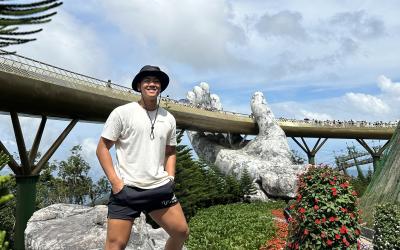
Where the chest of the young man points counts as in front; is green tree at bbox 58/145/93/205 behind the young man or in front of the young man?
behind

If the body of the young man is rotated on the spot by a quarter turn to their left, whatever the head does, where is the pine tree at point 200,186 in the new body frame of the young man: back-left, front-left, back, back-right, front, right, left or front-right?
front-left

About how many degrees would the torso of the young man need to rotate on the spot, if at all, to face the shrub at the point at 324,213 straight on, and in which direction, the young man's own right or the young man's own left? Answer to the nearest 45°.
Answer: approximately 90° to the young man's own left

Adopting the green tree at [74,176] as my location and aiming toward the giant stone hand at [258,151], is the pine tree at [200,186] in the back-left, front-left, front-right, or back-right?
front-right

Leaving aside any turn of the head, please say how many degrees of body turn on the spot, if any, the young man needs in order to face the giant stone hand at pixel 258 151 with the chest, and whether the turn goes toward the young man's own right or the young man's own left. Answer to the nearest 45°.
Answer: approximately 135° to the young man's own left

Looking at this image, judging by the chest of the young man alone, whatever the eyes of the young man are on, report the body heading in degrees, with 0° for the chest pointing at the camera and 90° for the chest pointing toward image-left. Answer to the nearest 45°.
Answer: approximately 315°

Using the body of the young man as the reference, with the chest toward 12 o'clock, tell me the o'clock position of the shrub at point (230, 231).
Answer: The shrub is roughly at 8 o'clock from the young man.

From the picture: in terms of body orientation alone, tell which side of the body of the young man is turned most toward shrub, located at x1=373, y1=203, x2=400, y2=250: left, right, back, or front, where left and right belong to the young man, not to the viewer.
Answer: left
